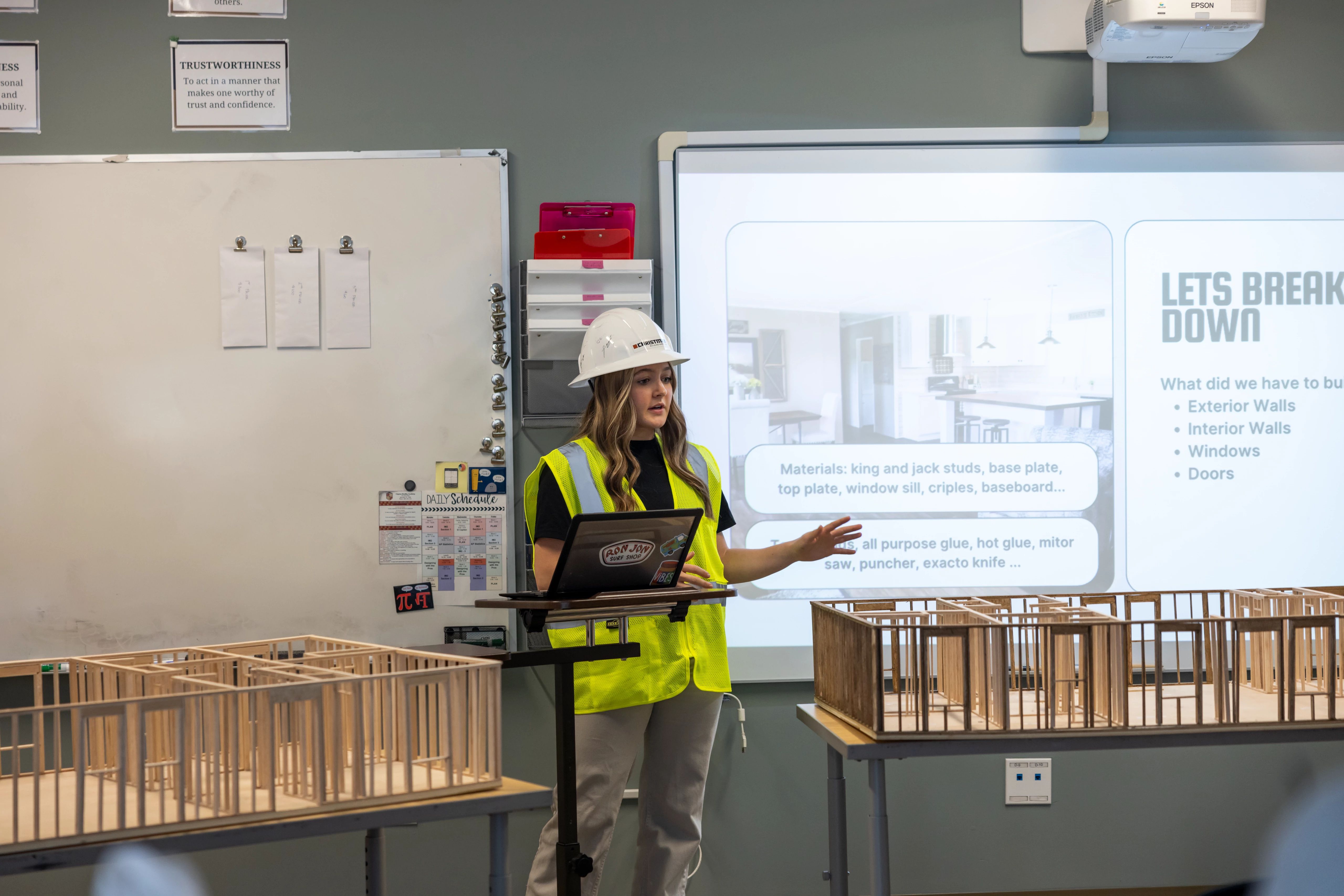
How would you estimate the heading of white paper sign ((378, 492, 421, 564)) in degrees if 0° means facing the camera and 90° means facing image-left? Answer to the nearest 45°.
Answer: approximately 0°

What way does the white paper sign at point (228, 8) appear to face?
toward the camera

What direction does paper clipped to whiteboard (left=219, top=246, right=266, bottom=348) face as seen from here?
toward the camera

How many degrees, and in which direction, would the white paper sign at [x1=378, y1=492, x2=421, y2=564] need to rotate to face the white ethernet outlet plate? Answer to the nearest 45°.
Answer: approximately 90° to its left

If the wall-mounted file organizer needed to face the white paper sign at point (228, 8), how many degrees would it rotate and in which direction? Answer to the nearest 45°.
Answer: approximately 90° to its right

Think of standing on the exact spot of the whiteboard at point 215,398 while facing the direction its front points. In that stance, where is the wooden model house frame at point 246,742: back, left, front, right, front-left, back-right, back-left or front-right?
front

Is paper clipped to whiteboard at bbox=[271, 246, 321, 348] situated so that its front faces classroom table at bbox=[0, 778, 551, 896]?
yes

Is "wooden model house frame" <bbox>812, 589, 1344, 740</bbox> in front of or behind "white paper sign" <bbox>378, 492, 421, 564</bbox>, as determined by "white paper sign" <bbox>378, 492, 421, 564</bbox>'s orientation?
in front

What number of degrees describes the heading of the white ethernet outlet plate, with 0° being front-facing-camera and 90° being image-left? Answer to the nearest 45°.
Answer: approximately 0°

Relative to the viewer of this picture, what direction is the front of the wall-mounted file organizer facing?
facing the viewer
